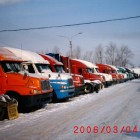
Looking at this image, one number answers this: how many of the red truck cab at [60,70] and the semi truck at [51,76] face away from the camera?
0

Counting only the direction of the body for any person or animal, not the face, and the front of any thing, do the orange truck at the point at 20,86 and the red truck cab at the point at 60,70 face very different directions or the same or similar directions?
same or similar directions

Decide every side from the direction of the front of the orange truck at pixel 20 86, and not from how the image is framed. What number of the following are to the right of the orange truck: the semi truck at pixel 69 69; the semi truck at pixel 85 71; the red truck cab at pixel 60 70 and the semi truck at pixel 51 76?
0

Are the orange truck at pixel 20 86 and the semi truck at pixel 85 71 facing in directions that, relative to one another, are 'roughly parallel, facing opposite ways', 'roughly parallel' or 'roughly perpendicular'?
roughly parallel

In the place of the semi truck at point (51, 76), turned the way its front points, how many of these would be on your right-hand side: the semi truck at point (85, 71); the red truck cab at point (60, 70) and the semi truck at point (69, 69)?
0

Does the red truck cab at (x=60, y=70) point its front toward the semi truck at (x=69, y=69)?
no

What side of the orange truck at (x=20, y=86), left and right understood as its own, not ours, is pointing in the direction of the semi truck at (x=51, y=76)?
left

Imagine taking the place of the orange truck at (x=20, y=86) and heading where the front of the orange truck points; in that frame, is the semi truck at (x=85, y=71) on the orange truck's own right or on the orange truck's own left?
on the orange truck's own left

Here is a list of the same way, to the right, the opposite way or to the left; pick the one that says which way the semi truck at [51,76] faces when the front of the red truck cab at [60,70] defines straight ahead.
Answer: the same way

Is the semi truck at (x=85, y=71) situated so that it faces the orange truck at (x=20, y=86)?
no

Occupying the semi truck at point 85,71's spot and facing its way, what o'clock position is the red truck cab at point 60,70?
The red truck cab is roughly at 2 o'clock from the semi truck.

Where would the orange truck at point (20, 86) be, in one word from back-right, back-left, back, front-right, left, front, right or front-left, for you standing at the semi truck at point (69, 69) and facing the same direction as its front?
front-right
